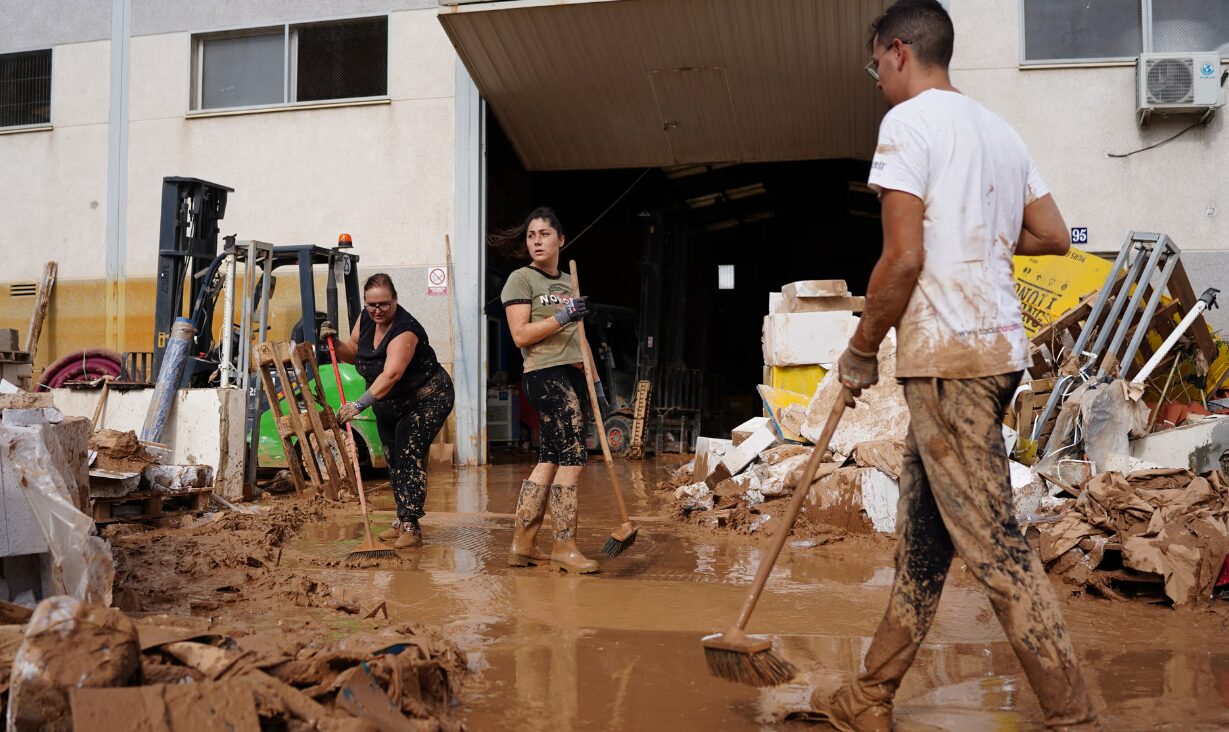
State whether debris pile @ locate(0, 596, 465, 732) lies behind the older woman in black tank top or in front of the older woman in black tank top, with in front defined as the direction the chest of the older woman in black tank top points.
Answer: in front

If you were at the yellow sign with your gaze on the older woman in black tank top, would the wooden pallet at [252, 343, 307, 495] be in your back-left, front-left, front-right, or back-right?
front-right

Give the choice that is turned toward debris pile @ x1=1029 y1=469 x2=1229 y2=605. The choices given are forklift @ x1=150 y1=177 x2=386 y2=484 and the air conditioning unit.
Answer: the air conditioning unit

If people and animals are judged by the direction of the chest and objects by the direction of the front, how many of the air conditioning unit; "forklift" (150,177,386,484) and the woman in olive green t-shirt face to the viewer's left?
1

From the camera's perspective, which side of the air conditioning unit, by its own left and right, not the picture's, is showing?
front

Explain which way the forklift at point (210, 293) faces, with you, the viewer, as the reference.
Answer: facing to the left of the viewer

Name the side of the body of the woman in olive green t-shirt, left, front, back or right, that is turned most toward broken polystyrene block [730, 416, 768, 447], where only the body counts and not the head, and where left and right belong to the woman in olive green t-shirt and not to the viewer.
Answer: left

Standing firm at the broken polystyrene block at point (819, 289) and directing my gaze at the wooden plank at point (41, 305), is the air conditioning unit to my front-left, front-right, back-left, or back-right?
back-right

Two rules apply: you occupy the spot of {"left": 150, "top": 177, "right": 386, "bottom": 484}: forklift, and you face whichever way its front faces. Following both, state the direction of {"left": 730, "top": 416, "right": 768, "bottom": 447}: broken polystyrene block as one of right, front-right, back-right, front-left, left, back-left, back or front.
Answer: back-left

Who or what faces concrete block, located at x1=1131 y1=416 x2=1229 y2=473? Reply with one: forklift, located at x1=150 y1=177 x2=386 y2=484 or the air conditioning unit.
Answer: the air conditioning unit

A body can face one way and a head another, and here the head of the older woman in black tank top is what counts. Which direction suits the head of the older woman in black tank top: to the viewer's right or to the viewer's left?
to the viewer's left

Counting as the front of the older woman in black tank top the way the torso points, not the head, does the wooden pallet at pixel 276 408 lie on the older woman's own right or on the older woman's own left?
on the older woman's own right
